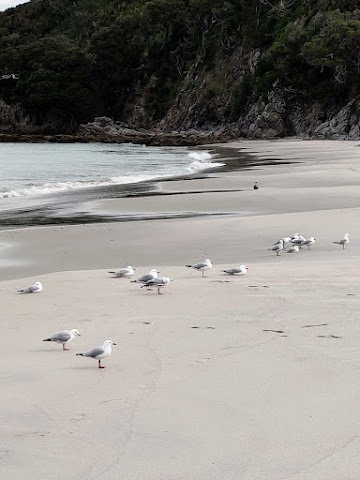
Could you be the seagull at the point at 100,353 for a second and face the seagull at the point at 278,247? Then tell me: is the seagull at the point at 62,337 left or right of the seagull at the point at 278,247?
left

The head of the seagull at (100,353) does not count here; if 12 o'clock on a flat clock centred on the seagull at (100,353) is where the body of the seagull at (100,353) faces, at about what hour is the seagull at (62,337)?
the seagull at (62,337) is roughly at 8 o'clock from the seagull at (100,353).

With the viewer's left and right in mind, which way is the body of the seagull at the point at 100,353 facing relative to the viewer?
facing to the right of the viewer
